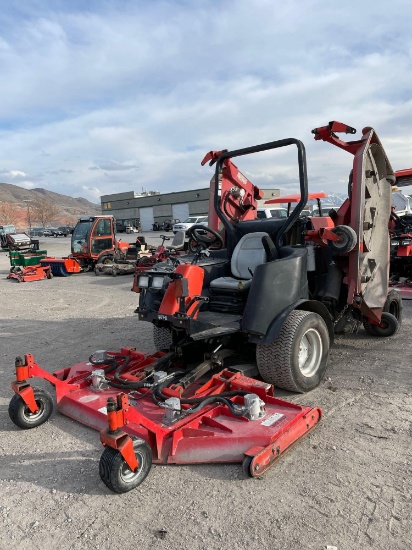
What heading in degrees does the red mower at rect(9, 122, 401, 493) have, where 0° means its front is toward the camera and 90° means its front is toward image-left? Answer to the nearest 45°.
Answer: approximately 45°

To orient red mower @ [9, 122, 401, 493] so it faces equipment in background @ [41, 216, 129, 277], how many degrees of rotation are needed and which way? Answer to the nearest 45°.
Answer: approximately 135° to its right

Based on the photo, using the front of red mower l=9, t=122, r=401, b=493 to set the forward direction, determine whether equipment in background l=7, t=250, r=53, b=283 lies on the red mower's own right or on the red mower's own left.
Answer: on the red mower's own right

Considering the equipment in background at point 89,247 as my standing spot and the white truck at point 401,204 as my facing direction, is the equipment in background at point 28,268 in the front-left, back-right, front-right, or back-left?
back-right

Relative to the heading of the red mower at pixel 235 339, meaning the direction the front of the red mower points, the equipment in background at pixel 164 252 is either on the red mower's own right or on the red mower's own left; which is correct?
on the red mower's own right

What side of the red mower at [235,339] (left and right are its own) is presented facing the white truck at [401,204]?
back
